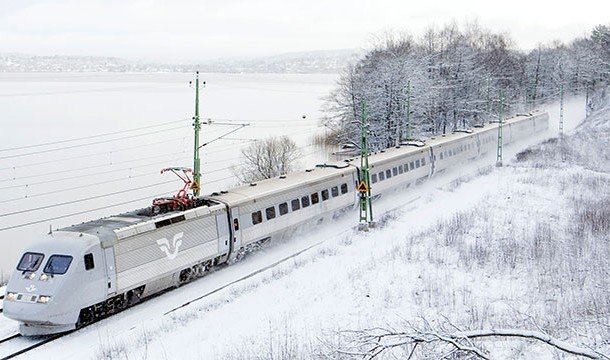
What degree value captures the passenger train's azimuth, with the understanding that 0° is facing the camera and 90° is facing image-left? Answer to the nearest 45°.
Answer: approximately 45°

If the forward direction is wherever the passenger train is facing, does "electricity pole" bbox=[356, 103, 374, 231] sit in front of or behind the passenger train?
behind
